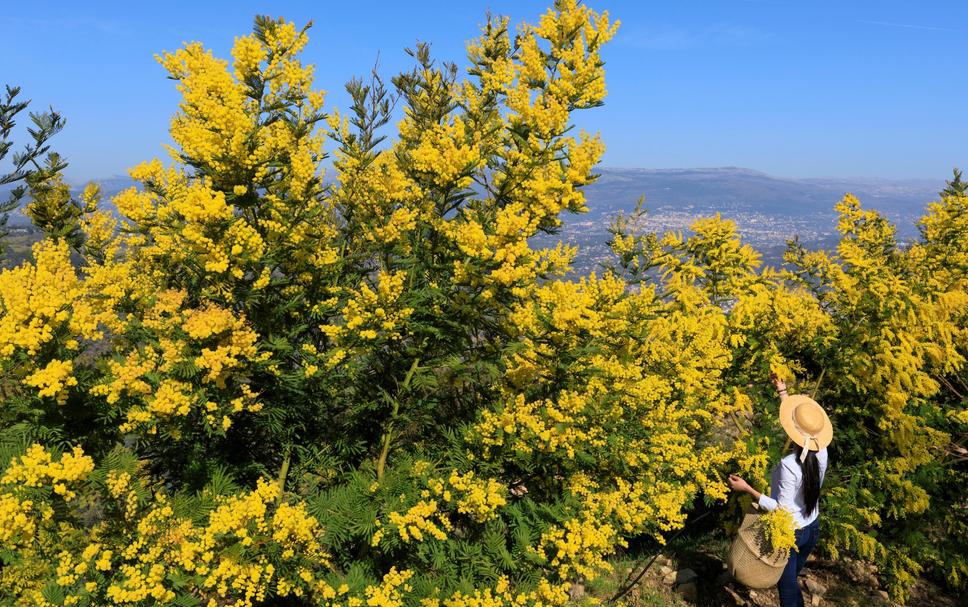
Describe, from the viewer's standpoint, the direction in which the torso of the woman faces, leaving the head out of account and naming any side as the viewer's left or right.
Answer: facing away from the viewer and to the left of the viewer
